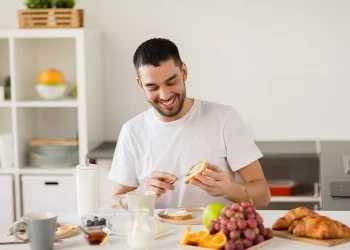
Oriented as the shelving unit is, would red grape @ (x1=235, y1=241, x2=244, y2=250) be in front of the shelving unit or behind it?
in front

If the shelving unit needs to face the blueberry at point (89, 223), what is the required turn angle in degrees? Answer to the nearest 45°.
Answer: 0° — it already faces it

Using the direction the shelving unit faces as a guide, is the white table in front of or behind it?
in front

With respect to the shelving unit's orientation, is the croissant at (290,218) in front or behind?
in front

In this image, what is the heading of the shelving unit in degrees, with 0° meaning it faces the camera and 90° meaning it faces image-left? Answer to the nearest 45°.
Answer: approximately 0°

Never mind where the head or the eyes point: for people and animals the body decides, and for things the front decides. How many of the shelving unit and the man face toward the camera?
2

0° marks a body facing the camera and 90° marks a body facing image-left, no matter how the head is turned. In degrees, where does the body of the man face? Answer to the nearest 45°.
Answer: approximately 0°

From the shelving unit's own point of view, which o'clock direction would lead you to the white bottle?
The white bottle is roughly at 12 o'clock from the shelving unit.

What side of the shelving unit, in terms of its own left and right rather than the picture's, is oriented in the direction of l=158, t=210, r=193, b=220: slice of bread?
front

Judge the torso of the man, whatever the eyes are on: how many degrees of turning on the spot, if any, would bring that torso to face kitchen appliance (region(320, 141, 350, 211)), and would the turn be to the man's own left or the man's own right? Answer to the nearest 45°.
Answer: approximately 135° to the man's own left

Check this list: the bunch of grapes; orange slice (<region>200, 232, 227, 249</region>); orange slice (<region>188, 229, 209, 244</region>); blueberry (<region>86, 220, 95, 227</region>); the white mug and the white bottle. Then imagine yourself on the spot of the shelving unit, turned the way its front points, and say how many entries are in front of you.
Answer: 6
